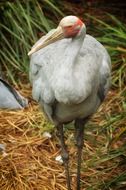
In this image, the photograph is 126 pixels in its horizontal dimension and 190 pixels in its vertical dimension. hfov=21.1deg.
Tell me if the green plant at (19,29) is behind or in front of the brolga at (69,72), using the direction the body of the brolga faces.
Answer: behind

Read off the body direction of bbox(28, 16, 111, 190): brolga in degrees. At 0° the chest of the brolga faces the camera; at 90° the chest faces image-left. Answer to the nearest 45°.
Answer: approximately 0°
